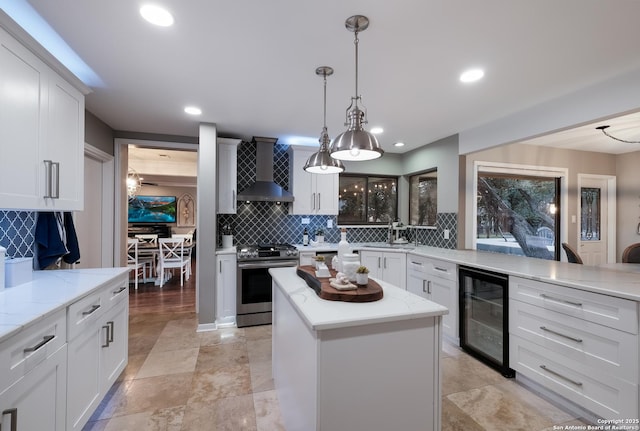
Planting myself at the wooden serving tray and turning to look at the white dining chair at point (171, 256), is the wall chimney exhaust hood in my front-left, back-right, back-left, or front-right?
front-right

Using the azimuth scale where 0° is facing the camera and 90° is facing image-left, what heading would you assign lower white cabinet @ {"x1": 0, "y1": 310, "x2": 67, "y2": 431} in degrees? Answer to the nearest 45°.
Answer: approximately 315°

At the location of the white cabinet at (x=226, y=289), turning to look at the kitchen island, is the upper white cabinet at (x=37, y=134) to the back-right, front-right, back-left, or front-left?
front-right

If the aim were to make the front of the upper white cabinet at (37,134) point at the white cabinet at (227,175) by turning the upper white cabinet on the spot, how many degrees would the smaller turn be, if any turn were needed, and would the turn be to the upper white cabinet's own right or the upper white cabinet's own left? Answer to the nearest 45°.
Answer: approximately 90° to the upper white cabinet's own left

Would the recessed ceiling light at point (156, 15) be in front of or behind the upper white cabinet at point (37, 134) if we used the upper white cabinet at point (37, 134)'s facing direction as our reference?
in front

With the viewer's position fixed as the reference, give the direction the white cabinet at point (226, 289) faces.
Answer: facing the viewer

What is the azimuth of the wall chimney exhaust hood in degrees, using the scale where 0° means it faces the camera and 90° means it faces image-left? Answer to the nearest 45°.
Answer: approximately 0°

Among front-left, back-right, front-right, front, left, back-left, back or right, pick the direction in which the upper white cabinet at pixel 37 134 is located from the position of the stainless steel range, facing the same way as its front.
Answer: front-right

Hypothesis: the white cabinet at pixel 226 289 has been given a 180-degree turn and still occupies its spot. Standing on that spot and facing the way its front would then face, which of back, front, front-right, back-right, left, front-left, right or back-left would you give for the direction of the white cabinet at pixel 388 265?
right

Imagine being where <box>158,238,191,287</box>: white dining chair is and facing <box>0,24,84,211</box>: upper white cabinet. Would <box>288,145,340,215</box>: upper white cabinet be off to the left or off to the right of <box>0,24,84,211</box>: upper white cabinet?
left

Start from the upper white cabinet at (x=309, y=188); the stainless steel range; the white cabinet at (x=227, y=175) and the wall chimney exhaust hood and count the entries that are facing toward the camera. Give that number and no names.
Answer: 4

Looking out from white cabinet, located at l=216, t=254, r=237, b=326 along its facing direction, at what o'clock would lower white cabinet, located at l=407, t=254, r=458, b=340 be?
The lower white cabinet is roughly at 10 o'clock from the white cabinet.

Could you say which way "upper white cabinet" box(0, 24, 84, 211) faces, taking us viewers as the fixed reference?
facing the viewer and to the right of the viewer

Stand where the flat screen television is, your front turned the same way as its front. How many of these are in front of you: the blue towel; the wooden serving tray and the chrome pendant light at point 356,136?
3

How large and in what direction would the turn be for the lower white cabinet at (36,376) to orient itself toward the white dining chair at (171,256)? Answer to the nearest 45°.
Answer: approximately 90° to its left

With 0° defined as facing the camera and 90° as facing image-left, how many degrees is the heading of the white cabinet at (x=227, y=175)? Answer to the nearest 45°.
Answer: approximately 0°

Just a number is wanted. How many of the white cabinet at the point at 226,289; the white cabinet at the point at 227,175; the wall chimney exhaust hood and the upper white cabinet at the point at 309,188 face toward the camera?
4

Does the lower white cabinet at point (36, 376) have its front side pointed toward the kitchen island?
yes

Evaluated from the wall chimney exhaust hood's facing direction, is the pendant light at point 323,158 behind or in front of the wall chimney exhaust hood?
in front
